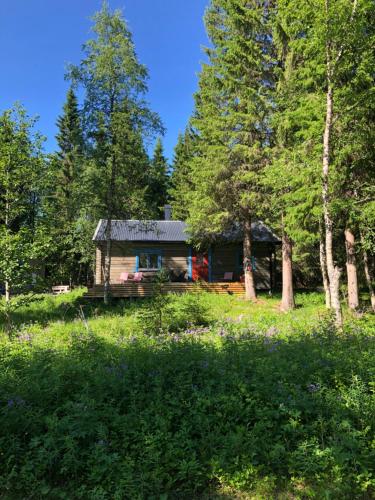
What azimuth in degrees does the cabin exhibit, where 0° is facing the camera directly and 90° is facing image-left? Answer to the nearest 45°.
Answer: approximately 0°

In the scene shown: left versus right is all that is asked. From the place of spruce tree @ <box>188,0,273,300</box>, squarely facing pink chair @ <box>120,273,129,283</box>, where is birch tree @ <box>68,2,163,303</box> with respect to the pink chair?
left

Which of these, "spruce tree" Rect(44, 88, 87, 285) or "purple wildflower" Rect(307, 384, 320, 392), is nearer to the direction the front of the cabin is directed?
the purple wildflower

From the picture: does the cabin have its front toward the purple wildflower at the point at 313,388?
yes

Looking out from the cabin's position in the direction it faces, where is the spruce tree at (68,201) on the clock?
The spruce tree is roughly at 3 o'clock from the cabin.

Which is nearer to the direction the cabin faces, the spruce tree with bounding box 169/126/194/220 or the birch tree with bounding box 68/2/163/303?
the birch tree

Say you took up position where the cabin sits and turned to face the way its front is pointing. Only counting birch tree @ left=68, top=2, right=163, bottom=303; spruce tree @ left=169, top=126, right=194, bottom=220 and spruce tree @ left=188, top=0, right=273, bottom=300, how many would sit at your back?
1

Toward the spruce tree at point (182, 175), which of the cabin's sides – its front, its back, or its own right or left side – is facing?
back
